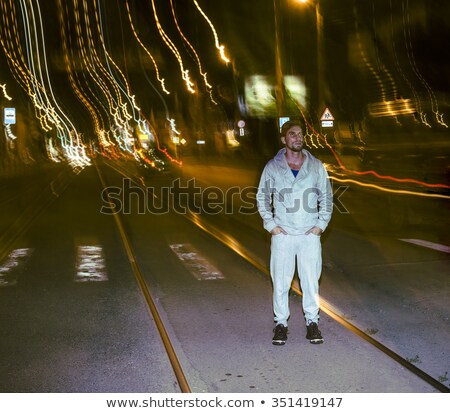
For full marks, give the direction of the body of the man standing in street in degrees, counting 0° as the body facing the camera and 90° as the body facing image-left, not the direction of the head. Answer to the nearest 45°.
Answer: approximately 0°

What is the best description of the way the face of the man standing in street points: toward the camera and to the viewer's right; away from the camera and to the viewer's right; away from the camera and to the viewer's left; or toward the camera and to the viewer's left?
toward the camera and to the viewer's right
